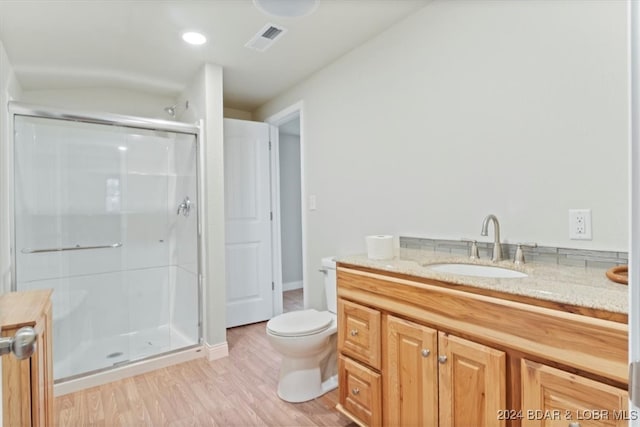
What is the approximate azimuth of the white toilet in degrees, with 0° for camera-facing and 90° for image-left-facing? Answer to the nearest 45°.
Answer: approximately 45°

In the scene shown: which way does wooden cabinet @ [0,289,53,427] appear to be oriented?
to the viewer's right

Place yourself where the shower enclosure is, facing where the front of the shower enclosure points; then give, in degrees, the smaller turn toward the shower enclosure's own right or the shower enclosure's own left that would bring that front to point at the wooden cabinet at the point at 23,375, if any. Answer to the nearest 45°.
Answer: approximately 45° to the shower enclosure's own right

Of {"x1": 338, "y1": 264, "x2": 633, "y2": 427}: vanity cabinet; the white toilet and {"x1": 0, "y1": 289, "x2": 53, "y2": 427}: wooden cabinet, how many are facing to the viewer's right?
1

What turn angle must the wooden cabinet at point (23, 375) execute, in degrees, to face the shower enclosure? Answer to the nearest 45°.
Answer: approximately 90° to its left

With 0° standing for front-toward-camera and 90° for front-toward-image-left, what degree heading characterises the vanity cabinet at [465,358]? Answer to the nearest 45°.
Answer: approximately 45°

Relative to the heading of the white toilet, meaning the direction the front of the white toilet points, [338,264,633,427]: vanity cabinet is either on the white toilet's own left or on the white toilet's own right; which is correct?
on the white toilet's own left

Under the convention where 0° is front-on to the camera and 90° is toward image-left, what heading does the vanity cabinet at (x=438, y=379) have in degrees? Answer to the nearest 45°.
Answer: approximately 45°

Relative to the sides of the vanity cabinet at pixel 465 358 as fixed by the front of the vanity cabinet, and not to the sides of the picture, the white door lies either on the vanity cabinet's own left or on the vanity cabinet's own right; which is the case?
on the vanity cabinet's own right
